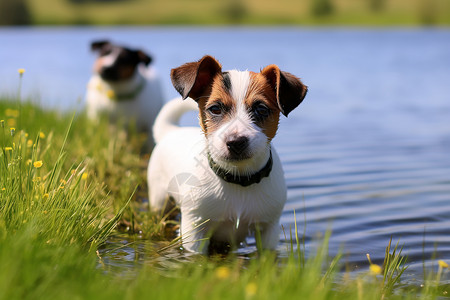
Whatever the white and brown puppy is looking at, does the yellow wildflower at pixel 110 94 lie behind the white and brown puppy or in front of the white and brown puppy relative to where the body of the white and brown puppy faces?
behind

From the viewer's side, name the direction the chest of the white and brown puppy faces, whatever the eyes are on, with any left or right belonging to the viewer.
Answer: facing the viewer and to the right of the viewer

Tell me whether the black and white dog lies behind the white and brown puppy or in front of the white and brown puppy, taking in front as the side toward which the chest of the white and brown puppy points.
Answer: behind
